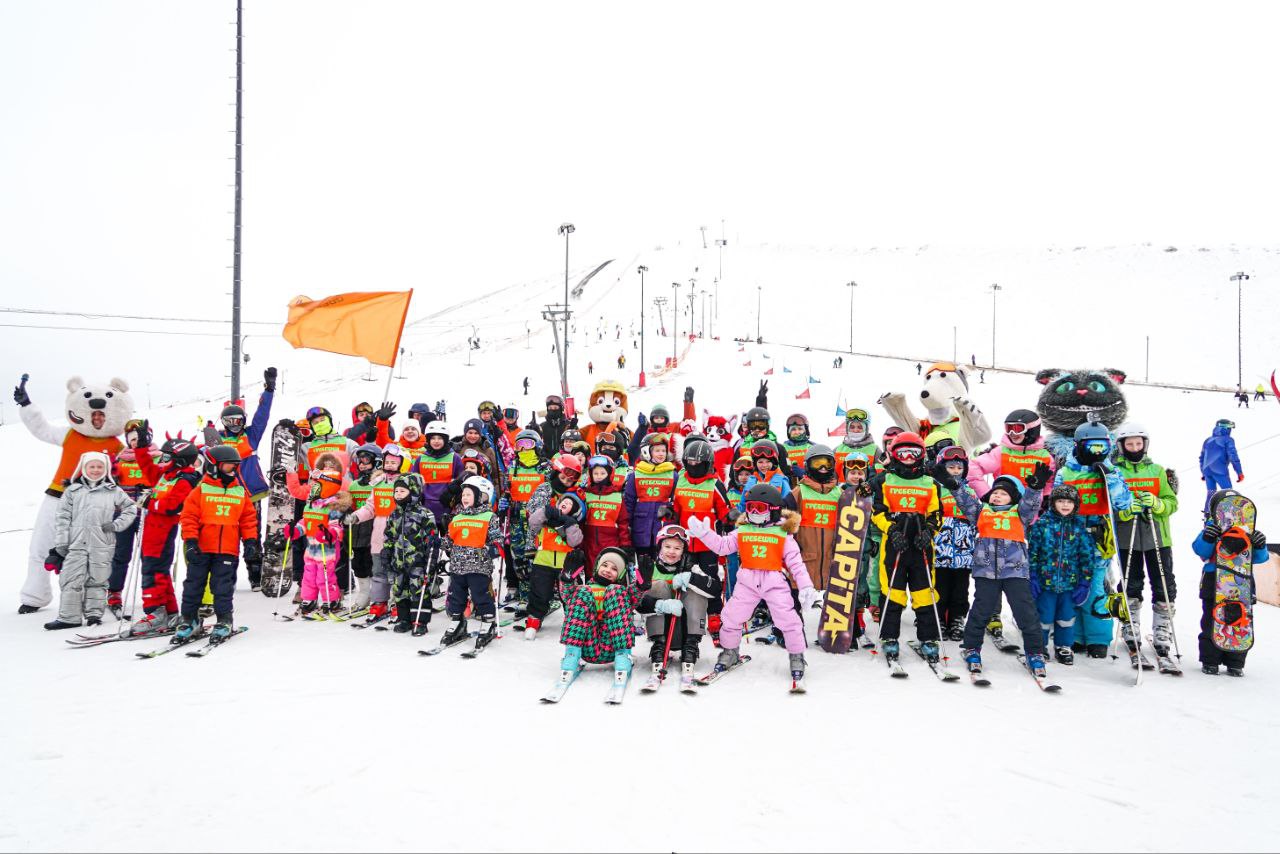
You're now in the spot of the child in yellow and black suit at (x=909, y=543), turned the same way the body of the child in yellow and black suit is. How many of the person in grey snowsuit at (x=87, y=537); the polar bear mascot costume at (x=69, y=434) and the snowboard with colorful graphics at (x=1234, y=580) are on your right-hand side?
2

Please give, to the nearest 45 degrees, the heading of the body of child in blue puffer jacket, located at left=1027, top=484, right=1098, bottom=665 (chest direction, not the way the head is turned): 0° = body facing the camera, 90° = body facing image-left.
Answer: approximately 0°

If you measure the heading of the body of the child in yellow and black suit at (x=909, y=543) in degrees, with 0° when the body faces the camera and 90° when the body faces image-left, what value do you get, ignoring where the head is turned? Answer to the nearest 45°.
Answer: approximately 0°

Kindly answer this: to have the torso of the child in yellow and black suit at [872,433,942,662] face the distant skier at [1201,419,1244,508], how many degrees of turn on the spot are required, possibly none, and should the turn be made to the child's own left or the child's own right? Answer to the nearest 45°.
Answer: approximately 135° to the child's own left

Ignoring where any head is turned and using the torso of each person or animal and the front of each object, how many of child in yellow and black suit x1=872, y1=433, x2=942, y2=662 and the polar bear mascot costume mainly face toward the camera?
2

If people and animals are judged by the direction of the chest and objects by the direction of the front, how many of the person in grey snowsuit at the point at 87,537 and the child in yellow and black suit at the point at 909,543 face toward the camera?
2
